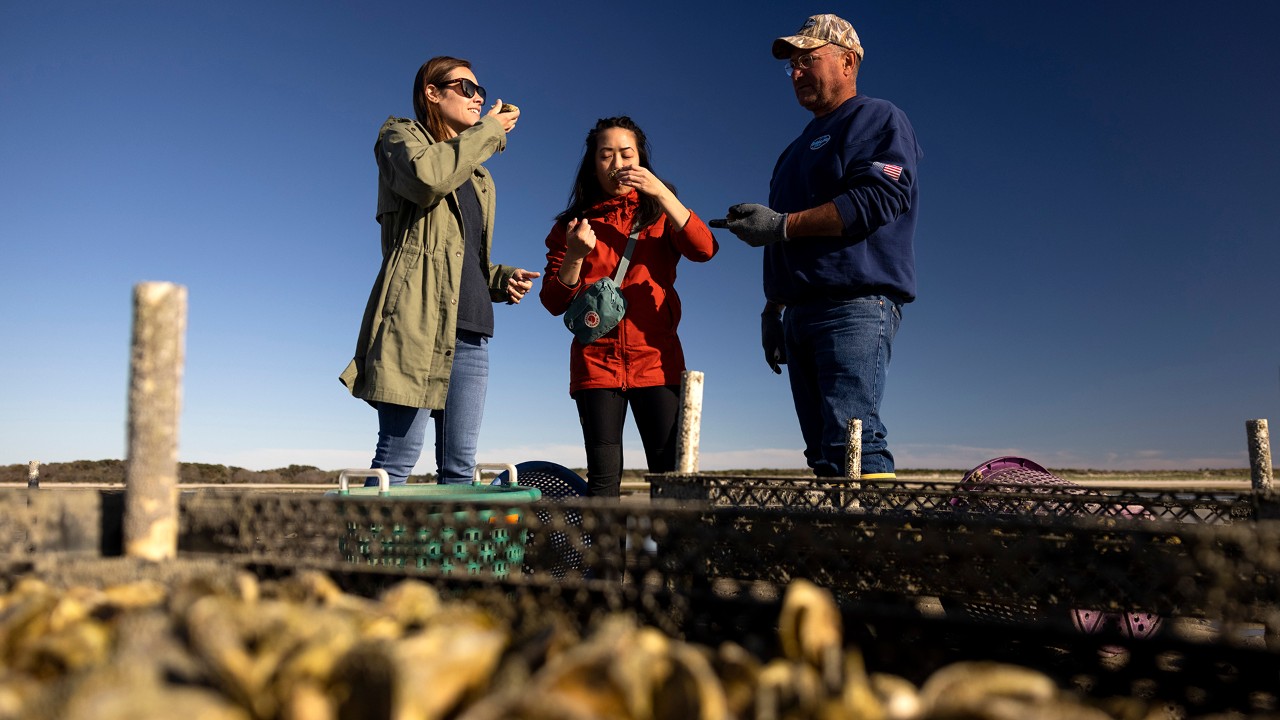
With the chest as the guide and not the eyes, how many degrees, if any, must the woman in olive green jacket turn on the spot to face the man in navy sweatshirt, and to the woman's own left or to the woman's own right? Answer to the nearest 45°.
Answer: approximately 45° to the woman's own left

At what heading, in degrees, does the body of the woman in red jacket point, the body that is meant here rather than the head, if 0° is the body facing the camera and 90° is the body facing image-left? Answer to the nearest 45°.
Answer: approximately 0°

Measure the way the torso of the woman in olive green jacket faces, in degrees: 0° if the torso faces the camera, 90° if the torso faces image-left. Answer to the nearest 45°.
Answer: approximately 315°

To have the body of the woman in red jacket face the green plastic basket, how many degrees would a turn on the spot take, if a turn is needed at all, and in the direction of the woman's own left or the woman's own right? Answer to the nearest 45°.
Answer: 0° — they already face it
